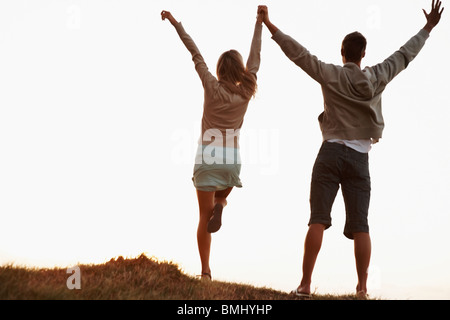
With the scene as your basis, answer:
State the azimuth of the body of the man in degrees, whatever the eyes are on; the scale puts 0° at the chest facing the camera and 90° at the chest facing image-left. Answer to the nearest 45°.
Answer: approximately 180°

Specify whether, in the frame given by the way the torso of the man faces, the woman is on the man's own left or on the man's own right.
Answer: on the man's own left

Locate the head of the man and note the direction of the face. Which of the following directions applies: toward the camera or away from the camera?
away from the camera

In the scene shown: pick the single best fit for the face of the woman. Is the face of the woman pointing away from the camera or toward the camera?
away from the camera
